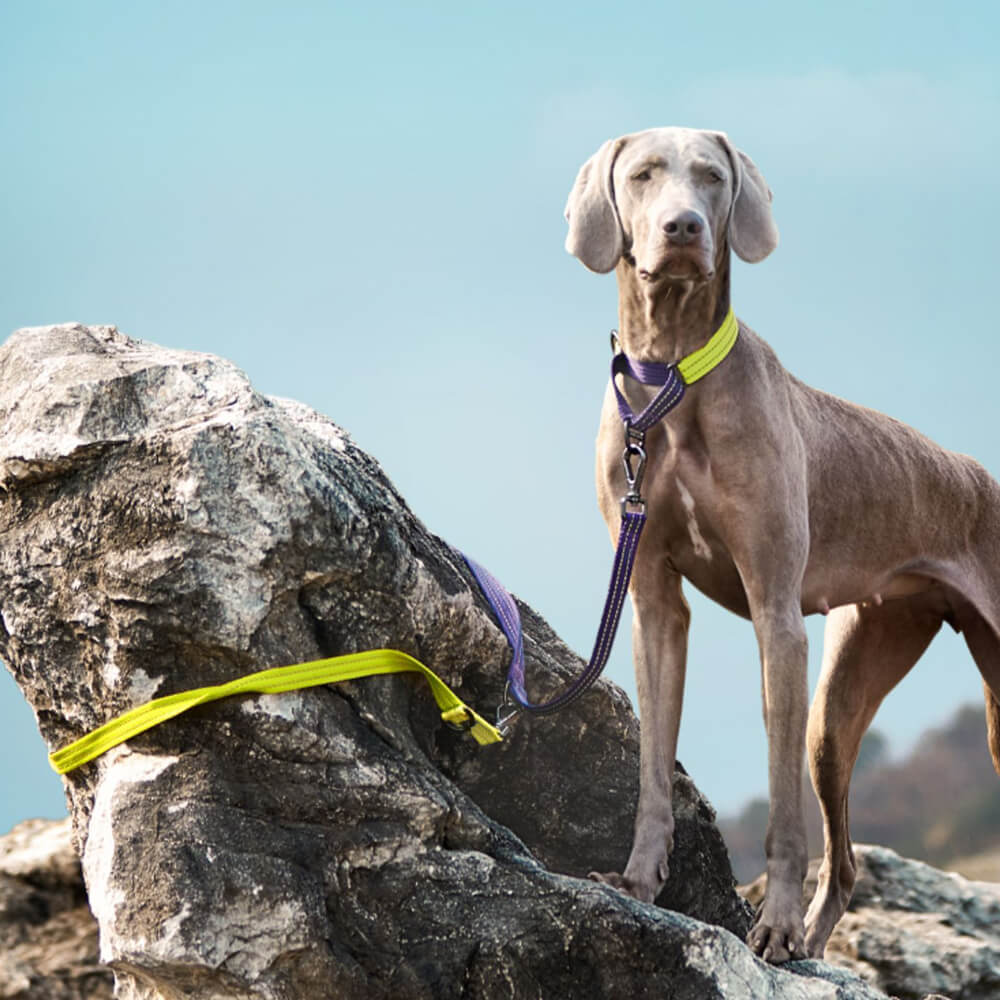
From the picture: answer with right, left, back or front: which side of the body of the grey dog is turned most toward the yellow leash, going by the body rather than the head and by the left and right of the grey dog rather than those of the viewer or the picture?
front

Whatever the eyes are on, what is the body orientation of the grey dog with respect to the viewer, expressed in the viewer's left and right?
facing the viewer and to the left of the viewer
